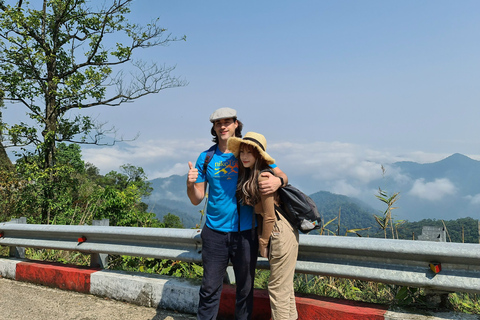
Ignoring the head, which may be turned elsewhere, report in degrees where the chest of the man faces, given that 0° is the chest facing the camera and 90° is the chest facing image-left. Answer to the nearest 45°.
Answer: approximately 0°
